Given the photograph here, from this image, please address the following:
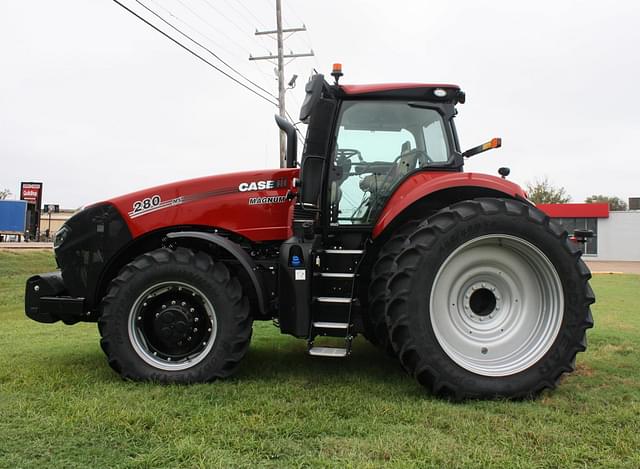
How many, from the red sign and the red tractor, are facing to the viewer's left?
1

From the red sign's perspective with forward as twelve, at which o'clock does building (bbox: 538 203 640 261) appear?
The building is roughly at 10 o'clock from the red sign.

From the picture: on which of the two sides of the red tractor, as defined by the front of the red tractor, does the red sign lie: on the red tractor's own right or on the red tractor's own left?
on the red tractor's own right

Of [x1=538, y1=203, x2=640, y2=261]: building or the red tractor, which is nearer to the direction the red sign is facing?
the red tractor

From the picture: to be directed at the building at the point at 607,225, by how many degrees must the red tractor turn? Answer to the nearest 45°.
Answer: approximately 135° to its right

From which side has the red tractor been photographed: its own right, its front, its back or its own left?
left

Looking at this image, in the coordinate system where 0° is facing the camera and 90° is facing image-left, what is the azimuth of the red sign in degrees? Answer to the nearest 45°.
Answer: approximately 0°

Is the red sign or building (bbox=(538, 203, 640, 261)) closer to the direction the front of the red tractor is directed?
the red sign
